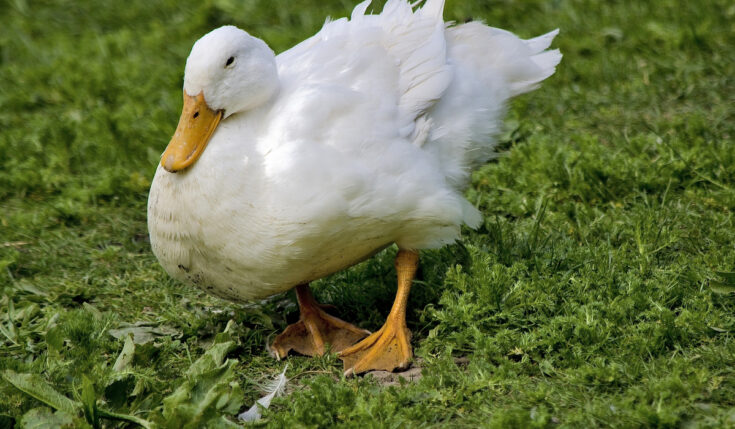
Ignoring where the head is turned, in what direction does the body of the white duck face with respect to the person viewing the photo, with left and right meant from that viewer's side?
facing the viewer and to the left of the viewer

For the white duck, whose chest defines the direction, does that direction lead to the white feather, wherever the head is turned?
yes
